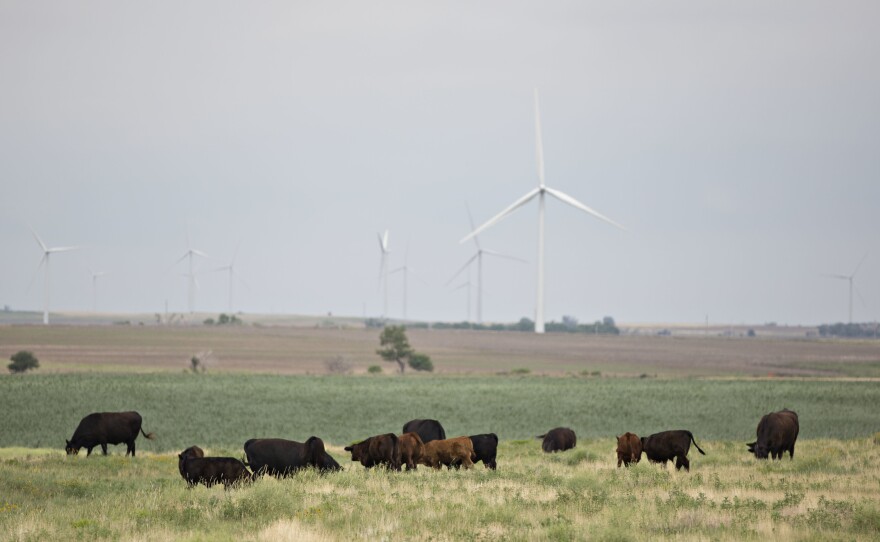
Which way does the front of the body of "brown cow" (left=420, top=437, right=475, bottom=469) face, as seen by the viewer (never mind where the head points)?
to the viewer's left

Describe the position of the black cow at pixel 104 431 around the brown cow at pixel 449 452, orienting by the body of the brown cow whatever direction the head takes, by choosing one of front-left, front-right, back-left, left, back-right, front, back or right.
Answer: front-right

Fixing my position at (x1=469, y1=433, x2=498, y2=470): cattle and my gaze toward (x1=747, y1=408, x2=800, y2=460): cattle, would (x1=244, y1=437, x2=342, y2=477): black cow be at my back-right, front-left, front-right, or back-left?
back-right

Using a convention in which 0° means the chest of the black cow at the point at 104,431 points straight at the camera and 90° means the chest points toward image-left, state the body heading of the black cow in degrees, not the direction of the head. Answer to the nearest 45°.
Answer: approximately 90°

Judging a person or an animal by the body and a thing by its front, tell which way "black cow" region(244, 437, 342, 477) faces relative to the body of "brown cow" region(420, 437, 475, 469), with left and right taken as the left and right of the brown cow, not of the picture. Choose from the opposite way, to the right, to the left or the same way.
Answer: the opposite way

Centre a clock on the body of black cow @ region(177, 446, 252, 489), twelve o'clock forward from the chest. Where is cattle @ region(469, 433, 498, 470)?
The cattle is roughly at 5 o'clock from the black cow.

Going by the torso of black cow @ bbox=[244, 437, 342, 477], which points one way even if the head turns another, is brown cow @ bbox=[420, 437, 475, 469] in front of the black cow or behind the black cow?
in front

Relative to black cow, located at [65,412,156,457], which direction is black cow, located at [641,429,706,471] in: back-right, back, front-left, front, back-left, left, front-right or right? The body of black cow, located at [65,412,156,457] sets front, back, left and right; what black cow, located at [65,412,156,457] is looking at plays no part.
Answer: back-left

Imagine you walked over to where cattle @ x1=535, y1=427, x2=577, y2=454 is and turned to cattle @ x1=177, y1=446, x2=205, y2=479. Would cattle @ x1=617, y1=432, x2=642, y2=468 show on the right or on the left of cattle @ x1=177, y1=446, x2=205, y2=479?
left

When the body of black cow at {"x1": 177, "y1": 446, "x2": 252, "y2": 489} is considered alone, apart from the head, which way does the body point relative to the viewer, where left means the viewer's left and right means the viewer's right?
facing to the left of the viewer

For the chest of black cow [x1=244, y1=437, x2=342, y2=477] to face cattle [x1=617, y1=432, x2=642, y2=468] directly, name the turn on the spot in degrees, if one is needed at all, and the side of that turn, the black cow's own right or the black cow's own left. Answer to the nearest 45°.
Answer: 0° — it already faces it

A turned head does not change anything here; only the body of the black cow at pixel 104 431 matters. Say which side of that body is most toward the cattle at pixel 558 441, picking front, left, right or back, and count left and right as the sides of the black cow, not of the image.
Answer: back
